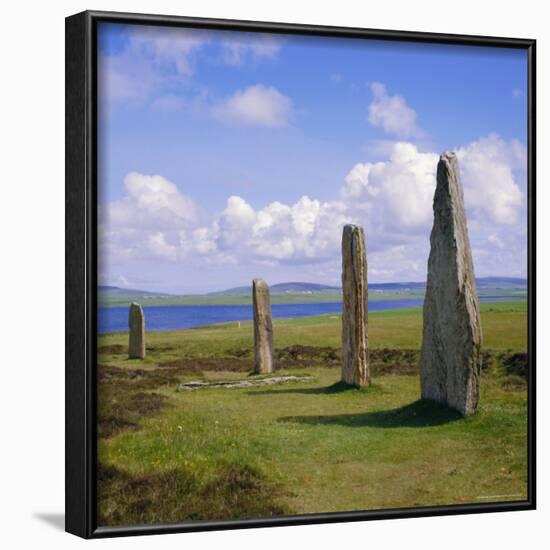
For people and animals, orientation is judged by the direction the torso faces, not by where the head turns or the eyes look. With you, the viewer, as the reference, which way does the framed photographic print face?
facing the viewer and to the right of the viewer
